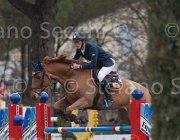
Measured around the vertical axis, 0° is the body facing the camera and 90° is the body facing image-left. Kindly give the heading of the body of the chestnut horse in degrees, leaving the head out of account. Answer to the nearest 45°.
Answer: approximately 90°

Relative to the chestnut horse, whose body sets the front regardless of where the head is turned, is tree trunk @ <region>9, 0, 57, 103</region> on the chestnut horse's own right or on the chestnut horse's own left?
on the chestnut horse's own right
